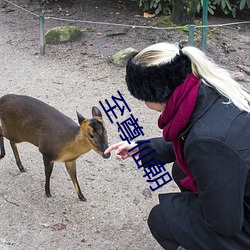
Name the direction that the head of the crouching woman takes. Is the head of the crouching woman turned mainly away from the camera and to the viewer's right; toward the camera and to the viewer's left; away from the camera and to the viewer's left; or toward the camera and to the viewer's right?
away from the camera and to the viewer's left

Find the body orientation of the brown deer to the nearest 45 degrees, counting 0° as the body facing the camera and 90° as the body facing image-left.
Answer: approximately 315°

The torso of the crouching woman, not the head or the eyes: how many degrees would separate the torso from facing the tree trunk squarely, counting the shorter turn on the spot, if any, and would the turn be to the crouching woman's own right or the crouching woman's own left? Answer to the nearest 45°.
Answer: approximately 90° to the crouching woman's own right

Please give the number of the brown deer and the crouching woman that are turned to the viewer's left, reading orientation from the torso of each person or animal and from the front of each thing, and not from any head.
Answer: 1

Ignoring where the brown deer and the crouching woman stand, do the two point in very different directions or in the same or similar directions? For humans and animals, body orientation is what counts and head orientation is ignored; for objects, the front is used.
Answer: very different directions

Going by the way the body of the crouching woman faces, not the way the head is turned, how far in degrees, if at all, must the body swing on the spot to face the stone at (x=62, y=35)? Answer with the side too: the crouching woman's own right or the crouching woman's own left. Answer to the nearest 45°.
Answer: approximately 45° to the crouching woman's own right

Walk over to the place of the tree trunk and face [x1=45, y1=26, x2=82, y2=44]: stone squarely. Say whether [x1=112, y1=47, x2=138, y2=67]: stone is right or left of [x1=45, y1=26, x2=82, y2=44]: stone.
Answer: left

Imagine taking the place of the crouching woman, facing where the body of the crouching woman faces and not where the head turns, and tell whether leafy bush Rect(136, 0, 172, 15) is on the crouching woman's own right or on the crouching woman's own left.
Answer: on the crouching woman's own right

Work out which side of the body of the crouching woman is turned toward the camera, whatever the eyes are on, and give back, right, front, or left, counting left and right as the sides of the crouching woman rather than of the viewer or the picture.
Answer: left
